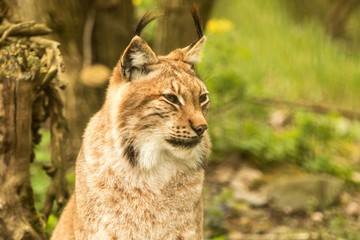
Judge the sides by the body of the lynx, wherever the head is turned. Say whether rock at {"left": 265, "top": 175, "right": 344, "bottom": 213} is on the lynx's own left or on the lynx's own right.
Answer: on the lynx's own left

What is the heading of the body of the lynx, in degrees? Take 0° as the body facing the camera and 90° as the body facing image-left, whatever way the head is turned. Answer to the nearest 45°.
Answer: approximately 315°
